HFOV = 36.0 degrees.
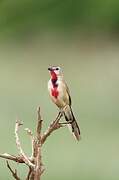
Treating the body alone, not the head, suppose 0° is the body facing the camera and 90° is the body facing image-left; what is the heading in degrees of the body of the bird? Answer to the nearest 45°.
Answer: approximately 45°
